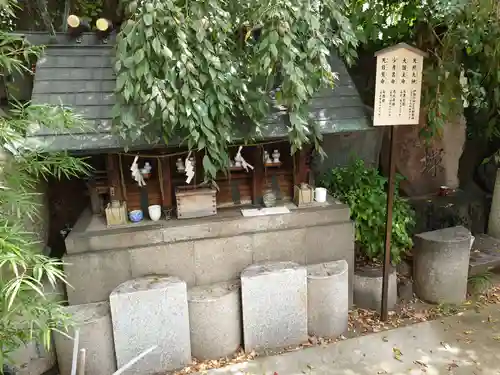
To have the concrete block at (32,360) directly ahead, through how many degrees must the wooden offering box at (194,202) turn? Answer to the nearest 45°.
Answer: approximately 90° to its right

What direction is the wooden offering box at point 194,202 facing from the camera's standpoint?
toward the camera

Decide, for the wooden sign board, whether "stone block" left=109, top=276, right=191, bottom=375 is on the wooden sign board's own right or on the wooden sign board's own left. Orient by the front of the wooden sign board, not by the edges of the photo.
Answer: on the wooden sign board's own right

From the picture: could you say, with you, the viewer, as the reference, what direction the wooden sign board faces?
facing the viewer

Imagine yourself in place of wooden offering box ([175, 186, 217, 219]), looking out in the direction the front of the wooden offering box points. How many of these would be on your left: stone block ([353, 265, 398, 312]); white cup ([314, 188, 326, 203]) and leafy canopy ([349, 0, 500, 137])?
3

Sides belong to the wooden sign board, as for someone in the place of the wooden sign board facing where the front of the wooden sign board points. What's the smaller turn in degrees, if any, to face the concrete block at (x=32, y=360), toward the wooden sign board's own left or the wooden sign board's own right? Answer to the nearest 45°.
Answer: approximately 45° to the wooden sign board's own right

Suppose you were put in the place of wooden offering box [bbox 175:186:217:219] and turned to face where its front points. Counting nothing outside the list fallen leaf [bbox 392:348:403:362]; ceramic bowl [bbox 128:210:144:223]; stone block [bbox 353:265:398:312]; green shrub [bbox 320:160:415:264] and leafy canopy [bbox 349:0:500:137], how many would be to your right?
1

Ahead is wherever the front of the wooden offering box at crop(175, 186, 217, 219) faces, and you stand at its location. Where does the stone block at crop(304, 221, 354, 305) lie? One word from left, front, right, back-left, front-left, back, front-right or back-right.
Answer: left

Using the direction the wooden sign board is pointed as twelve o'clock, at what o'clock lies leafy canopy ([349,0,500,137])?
The leafy canopy is roughly at 7 o'clock from the wooden sign board.

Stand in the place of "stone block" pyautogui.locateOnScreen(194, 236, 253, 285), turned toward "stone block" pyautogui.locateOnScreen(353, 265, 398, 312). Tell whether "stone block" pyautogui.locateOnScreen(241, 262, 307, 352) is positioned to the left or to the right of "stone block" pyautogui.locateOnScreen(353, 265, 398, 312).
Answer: right

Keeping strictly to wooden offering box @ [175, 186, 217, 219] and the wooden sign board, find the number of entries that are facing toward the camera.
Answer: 2

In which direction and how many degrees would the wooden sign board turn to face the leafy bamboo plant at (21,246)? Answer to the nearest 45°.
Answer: approximately 45° to its right
